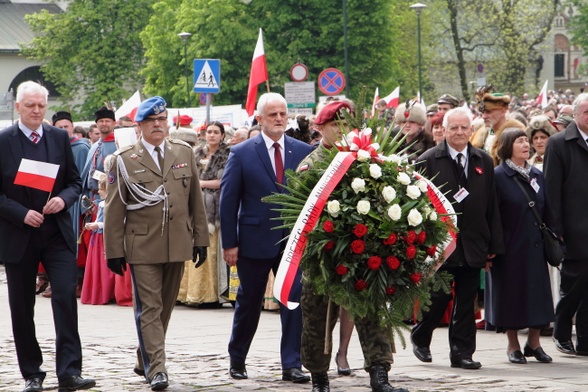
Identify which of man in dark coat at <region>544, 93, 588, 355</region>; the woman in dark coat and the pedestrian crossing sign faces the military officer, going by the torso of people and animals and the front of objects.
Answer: the pedestrian crossing sign

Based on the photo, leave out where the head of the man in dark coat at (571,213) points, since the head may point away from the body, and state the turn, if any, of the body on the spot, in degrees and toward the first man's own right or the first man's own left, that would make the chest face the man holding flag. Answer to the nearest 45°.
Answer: approximately 90° to the first man's own right

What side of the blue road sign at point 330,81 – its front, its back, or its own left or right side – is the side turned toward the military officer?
front

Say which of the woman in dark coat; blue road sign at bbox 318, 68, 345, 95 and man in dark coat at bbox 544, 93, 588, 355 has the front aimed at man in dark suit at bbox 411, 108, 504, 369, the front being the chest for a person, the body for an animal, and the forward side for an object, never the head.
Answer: the blue road sign

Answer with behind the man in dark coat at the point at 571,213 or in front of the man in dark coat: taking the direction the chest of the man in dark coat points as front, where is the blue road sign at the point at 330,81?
behind

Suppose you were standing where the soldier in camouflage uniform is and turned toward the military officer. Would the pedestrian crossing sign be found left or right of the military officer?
right

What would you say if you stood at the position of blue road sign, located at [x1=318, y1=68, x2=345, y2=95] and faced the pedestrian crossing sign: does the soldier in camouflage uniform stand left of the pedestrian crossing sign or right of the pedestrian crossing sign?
left

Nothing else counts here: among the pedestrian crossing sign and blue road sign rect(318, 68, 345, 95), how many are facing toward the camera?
2

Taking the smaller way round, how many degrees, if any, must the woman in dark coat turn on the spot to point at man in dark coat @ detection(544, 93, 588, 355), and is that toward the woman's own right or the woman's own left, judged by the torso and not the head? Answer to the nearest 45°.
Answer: approximately 45° to the woman's own left

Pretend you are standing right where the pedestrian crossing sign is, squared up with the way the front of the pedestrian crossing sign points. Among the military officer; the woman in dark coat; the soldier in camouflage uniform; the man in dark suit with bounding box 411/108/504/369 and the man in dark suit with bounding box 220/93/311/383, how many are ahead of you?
5

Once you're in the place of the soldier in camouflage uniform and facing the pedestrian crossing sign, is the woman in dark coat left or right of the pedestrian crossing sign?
right

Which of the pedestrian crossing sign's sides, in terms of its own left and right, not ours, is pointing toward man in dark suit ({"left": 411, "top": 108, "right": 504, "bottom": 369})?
front
